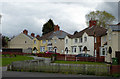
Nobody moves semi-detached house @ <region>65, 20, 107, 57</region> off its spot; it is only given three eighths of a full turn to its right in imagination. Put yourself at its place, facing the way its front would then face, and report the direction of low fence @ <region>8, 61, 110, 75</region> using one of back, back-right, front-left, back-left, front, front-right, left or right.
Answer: back

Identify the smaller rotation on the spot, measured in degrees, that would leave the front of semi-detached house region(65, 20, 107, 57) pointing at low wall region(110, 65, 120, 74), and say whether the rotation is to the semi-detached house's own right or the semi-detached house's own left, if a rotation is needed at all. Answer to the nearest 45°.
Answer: approximately 45° to the semi-detached house's own left

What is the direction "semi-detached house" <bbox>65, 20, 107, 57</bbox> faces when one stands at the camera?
facing the viewer and to the left of the viewer
